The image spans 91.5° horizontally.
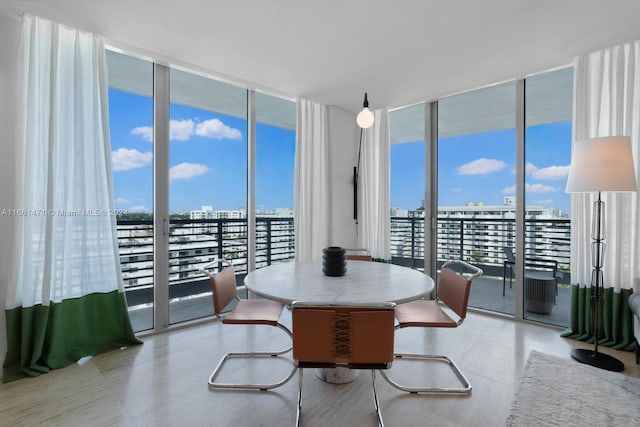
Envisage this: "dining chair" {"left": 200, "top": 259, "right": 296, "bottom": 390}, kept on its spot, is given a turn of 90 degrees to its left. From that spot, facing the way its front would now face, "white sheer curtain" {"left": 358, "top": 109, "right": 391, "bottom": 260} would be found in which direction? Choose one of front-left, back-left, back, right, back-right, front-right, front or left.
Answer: front-right

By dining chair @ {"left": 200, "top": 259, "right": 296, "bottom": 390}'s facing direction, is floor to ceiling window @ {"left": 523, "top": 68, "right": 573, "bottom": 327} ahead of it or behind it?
ahead

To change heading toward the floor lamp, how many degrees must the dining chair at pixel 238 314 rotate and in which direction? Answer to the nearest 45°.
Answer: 0° — it already faces it

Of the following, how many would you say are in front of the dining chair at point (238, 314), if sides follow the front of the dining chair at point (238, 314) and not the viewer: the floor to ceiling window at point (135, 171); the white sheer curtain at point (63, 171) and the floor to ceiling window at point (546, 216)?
1

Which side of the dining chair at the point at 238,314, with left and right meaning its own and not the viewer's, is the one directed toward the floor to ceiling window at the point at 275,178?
left

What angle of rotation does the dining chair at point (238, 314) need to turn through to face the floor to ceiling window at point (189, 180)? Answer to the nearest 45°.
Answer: approximately 90° to its left

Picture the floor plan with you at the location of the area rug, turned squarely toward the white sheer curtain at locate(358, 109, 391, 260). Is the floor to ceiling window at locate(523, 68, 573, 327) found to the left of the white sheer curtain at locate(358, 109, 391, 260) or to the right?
right

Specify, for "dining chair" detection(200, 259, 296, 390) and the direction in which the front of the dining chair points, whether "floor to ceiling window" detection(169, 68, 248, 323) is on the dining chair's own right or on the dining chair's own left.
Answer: on the dining chair's own left

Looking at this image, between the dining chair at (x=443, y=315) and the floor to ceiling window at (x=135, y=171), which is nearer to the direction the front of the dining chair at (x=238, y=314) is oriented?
the dining chair

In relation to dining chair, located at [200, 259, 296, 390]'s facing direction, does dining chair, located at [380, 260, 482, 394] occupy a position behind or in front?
in front

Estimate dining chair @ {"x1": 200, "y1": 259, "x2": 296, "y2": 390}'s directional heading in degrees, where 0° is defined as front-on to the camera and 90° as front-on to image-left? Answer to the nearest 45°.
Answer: approximately 270°

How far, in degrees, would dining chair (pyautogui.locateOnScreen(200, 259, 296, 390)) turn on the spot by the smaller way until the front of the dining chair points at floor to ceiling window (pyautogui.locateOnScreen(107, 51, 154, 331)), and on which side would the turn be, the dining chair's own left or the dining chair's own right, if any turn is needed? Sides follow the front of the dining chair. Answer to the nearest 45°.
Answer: approximately 135° to the dining chair's own left

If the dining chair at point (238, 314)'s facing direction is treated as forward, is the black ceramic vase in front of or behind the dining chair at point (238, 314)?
in front

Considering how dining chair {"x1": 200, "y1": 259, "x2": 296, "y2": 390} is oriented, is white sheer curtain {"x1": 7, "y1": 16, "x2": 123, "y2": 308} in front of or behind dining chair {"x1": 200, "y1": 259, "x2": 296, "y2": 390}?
behind
